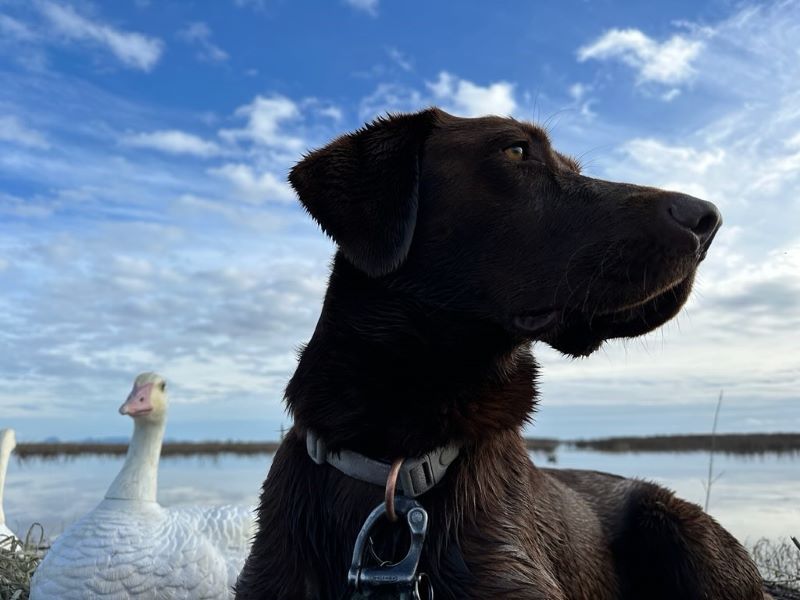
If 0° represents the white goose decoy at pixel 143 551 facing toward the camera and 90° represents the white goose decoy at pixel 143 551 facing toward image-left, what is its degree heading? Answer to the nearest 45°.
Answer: approximately 45°
